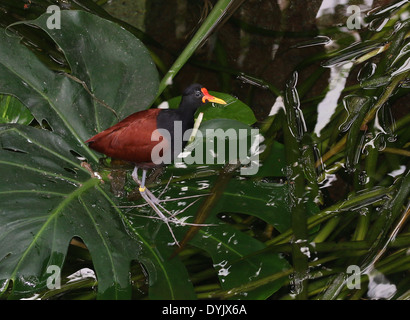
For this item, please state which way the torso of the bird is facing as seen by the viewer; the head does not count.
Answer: to the viewer's right
